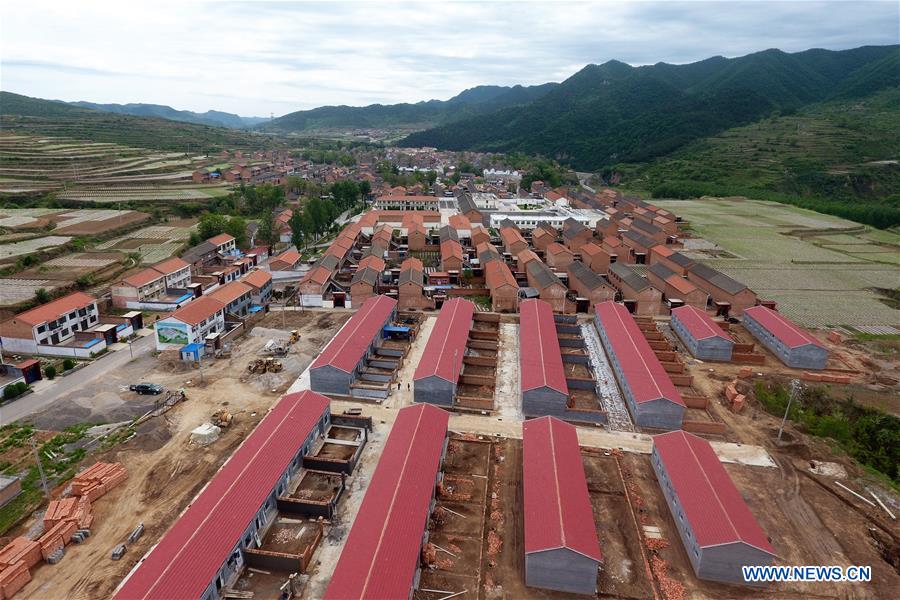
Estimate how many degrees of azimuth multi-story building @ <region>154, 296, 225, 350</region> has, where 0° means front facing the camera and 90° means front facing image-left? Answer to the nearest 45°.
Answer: approximately 315°

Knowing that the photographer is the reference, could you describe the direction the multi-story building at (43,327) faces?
facing the viewer and to the right of the viewer

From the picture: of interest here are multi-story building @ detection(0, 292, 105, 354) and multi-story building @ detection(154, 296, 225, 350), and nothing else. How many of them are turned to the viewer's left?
0

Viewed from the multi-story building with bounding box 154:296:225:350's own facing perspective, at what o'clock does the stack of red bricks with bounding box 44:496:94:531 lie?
The stack of red bricks is roughly at 2 o'clock from the multi-story building.

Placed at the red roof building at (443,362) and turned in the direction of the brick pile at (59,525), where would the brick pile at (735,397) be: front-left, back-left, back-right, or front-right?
back-left

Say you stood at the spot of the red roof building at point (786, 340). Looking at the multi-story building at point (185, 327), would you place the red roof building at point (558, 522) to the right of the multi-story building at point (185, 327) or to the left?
left

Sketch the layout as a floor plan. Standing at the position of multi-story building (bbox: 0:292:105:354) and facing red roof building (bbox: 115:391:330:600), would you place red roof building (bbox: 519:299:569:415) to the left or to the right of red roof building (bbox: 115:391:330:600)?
left
